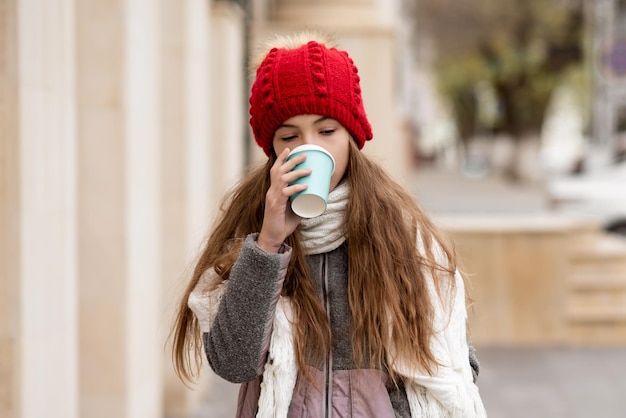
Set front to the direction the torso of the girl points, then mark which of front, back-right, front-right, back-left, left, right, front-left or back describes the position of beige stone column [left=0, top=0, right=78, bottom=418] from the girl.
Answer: back-right

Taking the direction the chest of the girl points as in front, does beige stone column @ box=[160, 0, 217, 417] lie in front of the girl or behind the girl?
behind

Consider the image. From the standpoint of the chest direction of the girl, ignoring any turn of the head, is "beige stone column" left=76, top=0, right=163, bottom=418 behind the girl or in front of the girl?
behind

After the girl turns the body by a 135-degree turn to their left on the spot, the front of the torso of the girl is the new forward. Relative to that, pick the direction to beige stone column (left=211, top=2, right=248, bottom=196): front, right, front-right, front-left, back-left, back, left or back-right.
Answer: front-left

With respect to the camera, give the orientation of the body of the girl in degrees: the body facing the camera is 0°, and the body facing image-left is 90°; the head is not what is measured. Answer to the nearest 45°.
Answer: approximately 0°
